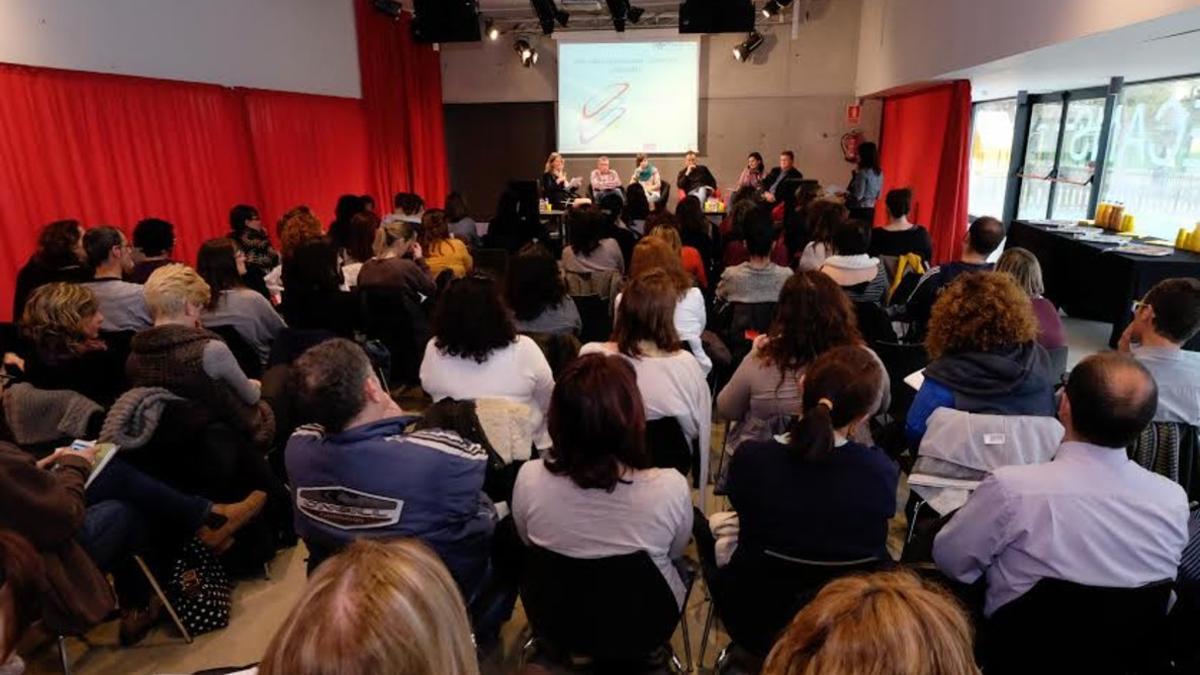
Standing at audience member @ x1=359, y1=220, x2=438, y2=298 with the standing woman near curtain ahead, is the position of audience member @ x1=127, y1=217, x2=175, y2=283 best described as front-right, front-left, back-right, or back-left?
back-left

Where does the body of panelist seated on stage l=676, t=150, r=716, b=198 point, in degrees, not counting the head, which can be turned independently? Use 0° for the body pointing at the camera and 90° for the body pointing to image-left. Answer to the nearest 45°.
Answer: approximately 0°

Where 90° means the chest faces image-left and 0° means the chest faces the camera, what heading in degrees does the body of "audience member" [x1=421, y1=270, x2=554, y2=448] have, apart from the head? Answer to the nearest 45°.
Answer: approximately 180°

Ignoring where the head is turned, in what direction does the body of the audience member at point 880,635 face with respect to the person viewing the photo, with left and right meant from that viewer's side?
facing away from the viewer

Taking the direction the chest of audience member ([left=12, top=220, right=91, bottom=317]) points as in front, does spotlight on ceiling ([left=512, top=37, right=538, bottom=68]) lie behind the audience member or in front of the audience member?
in front

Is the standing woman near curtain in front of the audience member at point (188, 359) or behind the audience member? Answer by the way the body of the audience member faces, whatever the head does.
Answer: in front

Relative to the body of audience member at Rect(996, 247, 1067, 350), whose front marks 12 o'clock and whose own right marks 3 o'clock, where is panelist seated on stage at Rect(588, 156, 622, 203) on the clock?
The panelist seated on stage is roughly at 12 o'clock from the audience member.

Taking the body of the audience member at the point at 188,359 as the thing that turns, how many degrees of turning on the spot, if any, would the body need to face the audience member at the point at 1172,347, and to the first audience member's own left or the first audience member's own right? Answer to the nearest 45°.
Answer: approximately 90° to the first audience member's own right

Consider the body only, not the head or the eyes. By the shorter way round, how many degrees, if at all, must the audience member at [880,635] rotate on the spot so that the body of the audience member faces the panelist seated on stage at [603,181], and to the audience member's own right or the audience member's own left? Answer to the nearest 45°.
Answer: approximately 45° to the audience member's own left

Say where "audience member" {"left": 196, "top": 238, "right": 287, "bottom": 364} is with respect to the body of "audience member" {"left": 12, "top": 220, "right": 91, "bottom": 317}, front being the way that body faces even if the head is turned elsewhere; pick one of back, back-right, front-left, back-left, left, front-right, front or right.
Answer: right

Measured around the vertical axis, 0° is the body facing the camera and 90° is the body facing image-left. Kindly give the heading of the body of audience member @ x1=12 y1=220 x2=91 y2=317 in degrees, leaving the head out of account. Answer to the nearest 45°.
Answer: approximately 225°

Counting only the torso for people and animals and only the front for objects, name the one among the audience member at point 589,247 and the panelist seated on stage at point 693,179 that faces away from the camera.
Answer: the audience member

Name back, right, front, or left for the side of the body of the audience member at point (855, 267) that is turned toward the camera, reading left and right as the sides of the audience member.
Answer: back

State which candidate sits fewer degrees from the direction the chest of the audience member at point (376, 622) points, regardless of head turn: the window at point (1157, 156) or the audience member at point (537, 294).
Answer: the audience member

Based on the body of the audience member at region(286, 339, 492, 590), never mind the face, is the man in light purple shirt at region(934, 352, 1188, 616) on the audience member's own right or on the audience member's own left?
on the audience member's own right
